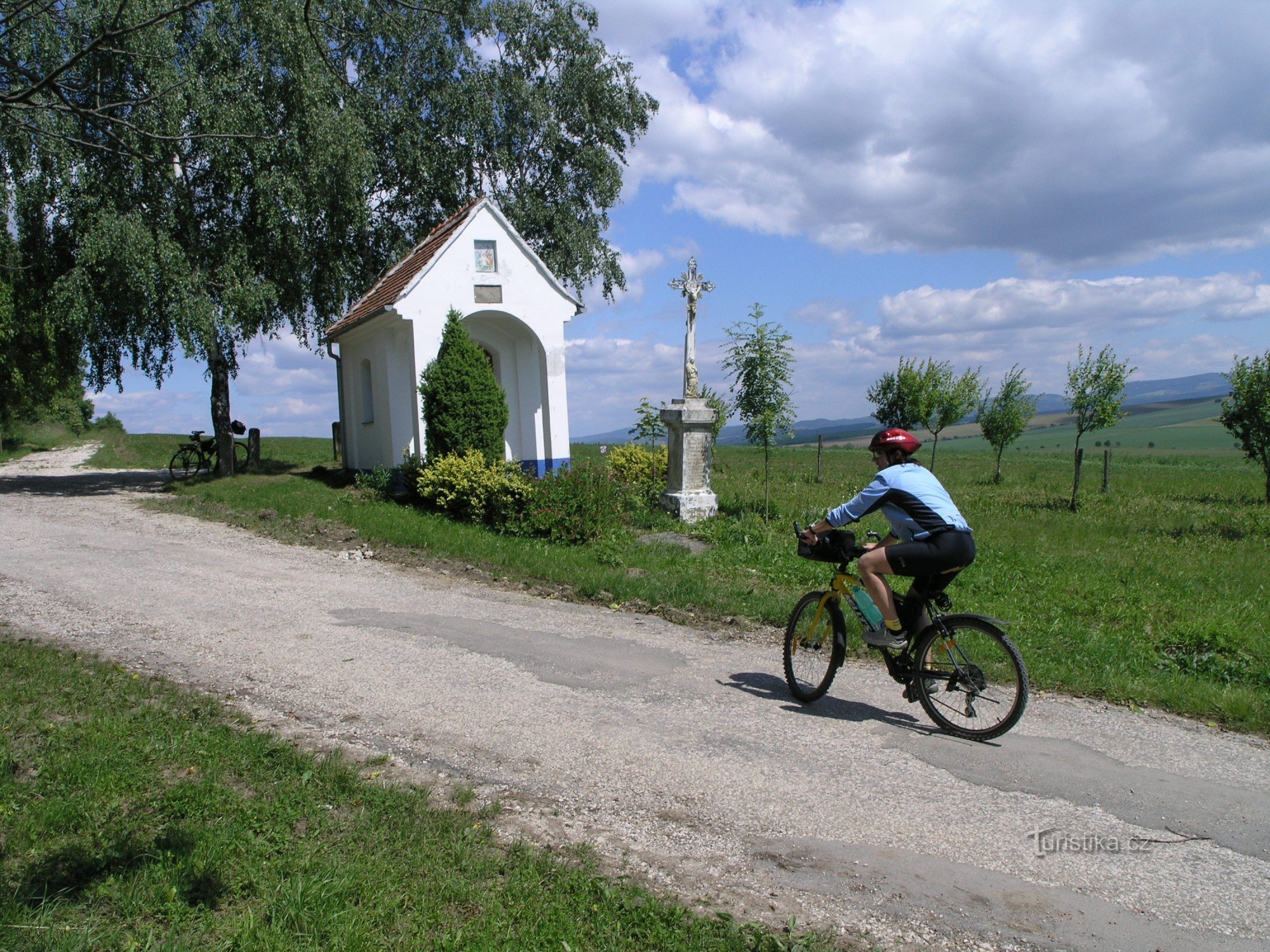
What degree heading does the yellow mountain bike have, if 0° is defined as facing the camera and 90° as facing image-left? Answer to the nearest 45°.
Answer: approximately 135°

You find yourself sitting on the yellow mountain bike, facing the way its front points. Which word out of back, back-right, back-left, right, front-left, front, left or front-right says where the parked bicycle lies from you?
front

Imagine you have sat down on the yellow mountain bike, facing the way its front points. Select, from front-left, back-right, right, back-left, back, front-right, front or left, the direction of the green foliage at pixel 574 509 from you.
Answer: front

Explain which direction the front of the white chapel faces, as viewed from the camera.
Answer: facing the viewer and to the right of the viewer

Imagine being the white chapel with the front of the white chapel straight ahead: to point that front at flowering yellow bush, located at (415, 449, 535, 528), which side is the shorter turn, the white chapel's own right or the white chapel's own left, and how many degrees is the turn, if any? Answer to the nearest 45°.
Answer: approximately 45° to the white chapel's own right

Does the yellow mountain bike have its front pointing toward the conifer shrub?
yes

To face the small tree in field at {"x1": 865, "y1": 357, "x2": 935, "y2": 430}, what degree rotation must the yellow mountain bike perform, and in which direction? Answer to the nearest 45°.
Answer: approximately 45° to its right

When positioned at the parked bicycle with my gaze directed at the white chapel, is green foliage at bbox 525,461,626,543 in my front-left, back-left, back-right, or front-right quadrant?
front-right

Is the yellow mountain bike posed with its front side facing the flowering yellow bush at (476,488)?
yes

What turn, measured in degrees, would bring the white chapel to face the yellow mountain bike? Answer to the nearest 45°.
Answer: approximately 45° to its right

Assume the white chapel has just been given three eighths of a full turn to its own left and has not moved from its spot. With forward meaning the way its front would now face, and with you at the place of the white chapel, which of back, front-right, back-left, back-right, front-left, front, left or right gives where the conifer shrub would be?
back

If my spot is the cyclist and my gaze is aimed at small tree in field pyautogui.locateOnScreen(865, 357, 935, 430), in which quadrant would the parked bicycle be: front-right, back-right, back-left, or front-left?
front-left

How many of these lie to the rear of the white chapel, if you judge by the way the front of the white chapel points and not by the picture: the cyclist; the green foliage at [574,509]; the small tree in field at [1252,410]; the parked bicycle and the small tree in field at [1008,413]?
1
